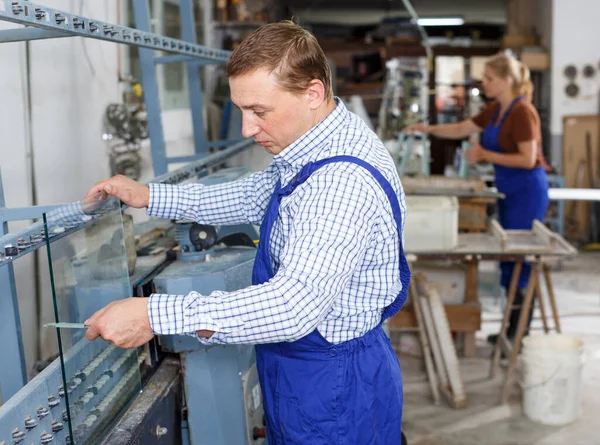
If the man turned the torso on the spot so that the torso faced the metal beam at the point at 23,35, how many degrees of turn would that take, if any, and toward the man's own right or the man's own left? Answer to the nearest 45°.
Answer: approximately 45° to the man's own right

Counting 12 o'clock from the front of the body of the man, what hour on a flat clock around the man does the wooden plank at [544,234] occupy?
The wooden plank is roughly at 4 o'clock from the man.

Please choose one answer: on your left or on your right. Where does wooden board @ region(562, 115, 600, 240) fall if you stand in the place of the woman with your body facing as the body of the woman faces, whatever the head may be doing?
on your right

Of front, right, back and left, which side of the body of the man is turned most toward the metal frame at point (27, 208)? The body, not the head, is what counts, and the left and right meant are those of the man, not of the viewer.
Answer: front

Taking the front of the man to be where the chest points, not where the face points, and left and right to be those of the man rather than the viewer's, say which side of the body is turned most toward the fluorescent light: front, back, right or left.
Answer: right

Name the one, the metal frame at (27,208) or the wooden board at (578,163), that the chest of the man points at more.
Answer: the metal frame

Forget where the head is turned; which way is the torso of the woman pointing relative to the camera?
to the viewer's left

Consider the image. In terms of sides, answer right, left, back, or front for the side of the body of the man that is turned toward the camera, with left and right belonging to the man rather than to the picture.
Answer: left

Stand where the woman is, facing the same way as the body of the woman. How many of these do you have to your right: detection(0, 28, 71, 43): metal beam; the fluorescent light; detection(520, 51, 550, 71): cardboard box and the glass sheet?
2

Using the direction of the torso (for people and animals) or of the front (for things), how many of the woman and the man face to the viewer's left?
2

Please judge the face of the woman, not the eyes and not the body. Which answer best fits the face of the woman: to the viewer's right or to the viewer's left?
to the viewer's left
